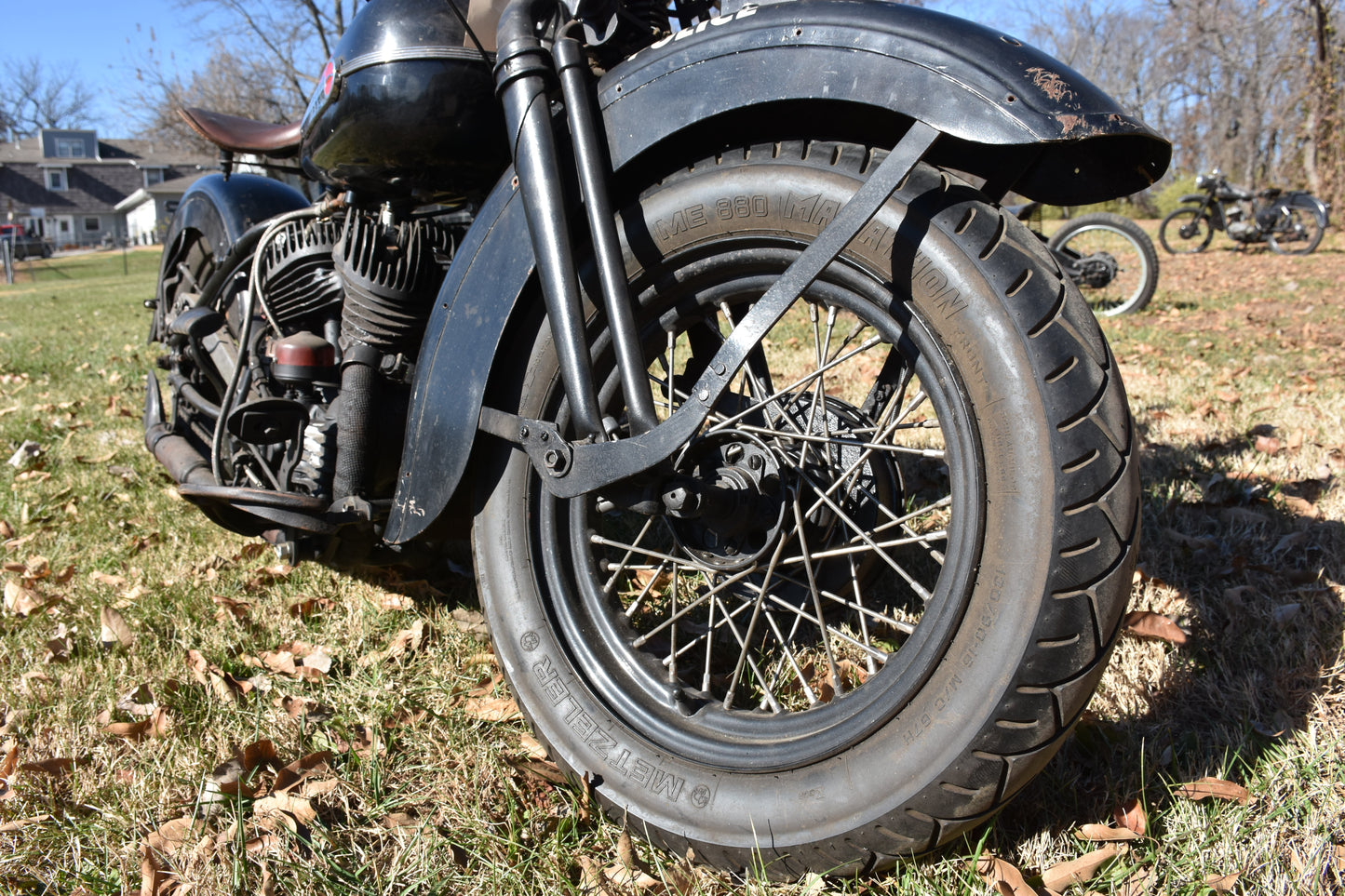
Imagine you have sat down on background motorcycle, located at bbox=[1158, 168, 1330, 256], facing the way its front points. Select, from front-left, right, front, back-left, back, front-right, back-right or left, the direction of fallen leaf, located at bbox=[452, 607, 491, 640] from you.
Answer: left

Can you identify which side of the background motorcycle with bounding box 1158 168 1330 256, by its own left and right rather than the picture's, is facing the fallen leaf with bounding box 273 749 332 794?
left

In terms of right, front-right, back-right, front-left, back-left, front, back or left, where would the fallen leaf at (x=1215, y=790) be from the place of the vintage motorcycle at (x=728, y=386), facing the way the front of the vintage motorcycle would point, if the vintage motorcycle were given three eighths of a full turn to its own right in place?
back

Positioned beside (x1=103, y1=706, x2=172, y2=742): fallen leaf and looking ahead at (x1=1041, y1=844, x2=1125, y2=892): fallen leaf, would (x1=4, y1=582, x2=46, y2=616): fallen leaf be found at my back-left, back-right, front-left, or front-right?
back-left

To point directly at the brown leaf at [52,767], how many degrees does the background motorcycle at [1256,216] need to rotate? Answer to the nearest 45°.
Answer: approximately 90° to its left

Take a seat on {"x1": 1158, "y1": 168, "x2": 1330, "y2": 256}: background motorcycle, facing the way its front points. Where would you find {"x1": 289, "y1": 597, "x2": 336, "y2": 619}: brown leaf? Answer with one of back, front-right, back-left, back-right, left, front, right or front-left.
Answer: left

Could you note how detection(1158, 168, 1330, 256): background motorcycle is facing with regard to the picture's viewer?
facing to the left of the viewer
